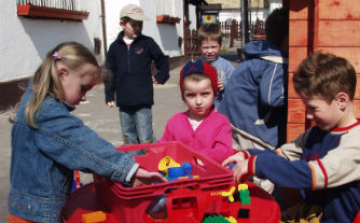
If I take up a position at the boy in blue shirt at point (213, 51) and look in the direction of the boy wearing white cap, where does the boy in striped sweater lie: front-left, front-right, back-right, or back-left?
back-left

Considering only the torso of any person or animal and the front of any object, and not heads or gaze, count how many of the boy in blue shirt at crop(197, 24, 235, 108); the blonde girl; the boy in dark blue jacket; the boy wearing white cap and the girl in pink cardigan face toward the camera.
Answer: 3

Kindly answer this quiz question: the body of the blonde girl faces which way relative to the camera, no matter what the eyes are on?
to the viewer's right

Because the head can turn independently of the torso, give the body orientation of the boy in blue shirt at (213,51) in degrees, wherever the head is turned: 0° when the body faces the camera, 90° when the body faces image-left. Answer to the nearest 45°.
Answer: approximately 0°

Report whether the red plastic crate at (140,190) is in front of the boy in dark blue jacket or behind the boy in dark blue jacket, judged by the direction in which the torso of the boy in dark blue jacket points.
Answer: behind

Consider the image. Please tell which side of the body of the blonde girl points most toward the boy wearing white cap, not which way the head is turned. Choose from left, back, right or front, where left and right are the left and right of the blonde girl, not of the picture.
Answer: left

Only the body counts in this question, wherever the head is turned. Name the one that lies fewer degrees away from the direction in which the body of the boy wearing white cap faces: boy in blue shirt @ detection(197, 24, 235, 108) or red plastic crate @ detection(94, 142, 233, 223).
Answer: the red plastic crate

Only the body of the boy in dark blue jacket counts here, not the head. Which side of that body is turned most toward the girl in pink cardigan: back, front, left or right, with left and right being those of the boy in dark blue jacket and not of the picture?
back

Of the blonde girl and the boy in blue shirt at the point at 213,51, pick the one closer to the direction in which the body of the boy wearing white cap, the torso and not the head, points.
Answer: the blonde girl

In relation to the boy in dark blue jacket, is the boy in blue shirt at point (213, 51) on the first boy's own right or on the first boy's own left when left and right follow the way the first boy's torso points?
on the first boy's own left

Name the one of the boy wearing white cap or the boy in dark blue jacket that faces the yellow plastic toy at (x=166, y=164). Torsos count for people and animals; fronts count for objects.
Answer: the boy wearing white cap

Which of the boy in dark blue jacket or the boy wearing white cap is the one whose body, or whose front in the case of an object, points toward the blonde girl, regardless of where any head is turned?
the boy wearing white cap
